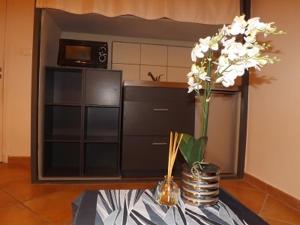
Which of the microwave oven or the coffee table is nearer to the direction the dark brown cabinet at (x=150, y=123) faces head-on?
the coffee table

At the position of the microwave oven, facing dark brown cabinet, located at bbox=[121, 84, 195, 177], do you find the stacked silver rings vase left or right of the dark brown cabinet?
right

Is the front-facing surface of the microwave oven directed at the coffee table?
yes

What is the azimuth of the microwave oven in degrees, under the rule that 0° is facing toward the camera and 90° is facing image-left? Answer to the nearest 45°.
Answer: approximately 0°

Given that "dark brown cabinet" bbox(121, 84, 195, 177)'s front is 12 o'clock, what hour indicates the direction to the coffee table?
The coffee table is roughly at 12 o'clock from the dark brown cabinet.

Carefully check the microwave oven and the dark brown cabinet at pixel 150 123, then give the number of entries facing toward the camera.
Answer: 2

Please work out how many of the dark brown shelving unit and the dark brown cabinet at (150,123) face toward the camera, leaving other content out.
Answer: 2

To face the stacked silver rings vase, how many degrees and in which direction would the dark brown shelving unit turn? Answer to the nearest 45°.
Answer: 0° — it already faces it

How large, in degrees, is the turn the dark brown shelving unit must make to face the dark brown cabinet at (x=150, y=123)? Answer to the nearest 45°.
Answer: approximately 45° to its left

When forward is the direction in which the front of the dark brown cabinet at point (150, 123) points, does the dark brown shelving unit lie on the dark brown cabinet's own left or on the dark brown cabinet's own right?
on the dark brown cabinet's own right

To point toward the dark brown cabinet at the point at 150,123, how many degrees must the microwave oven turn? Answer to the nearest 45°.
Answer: approximately 45° to its left

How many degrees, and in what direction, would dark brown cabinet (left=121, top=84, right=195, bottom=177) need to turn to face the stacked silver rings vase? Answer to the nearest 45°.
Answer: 0° — it already faces it
